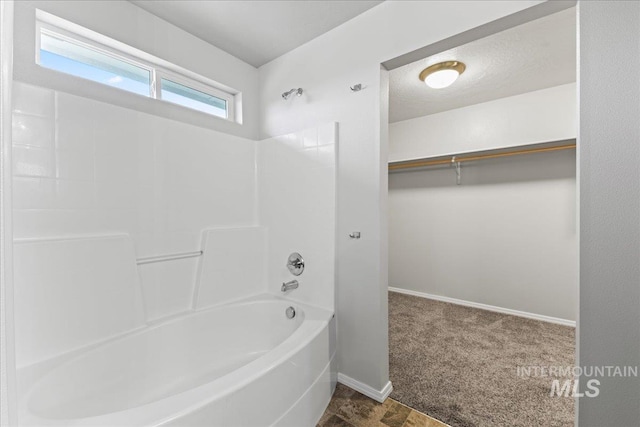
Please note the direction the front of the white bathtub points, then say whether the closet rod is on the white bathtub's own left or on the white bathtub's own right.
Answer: on the white bathtub's own left

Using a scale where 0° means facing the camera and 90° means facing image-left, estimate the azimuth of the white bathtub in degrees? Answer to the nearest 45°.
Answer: approximately 315°
